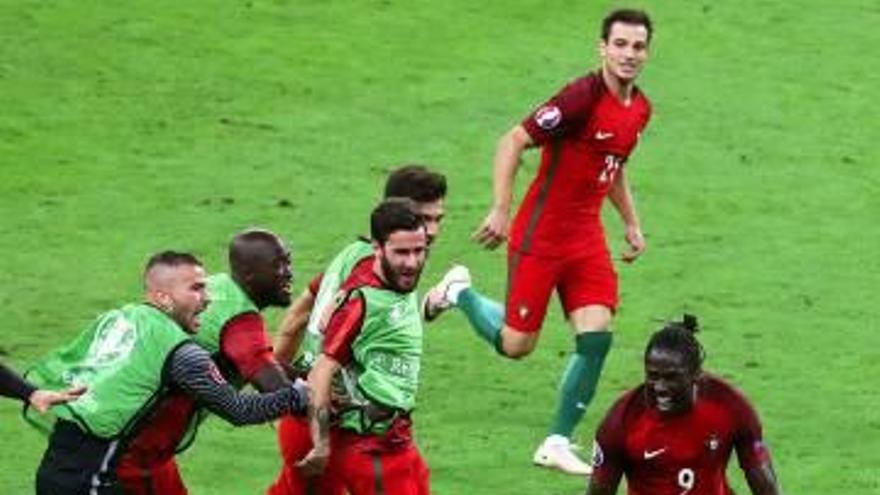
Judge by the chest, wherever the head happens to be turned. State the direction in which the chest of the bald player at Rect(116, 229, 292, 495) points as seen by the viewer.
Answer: to the viewer's right

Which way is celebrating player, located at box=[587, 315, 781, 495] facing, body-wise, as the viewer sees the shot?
toward the camera

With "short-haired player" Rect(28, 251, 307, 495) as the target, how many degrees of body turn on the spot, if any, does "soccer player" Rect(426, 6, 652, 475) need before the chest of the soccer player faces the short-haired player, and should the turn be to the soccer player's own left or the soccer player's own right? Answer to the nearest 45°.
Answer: approximately 90° to the soccer player's own right

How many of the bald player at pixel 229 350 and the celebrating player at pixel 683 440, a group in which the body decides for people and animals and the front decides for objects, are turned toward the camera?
1

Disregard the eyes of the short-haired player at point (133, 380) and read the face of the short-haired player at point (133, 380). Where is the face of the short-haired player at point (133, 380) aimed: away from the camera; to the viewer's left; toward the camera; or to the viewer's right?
to the viewer's right

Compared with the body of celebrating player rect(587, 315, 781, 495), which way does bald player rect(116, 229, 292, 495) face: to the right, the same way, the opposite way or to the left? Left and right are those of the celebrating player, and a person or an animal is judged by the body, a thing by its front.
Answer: to the left

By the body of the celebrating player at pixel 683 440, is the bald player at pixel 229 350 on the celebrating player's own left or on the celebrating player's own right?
on the celebrating player's own right

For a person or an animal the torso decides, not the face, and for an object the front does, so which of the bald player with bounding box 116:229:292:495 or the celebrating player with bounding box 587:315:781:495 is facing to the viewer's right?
the bald player
